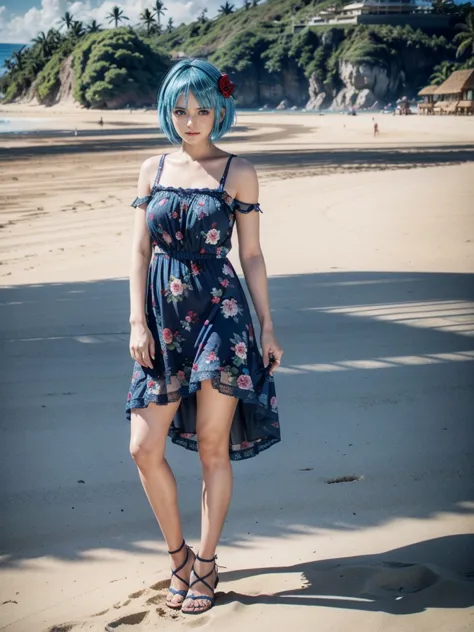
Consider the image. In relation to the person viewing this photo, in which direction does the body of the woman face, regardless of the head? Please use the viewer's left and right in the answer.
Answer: facing the viewer
